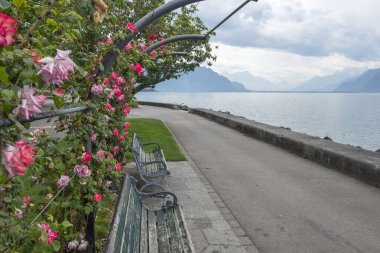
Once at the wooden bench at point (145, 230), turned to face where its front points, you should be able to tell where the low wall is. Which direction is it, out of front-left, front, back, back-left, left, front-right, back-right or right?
front-left

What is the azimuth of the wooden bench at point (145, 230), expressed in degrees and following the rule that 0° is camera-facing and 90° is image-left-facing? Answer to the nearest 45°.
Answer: approximately 270°

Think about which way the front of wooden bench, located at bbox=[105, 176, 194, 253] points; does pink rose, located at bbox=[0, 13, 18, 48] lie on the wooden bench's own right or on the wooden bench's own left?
on the wooden bench's own right

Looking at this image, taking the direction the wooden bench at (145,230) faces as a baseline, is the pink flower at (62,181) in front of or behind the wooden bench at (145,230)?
behind
